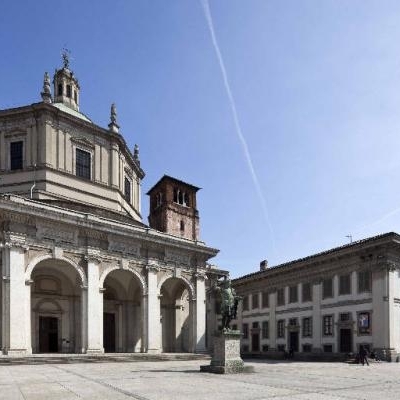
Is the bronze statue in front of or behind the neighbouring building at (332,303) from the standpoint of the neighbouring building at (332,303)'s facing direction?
in front

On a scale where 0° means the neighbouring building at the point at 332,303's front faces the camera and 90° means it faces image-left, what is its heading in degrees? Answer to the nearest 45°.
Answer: approximately 45°

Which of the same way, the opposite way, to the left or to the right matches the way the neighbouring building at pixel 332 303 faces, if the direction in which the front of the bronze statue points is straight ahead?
to the right

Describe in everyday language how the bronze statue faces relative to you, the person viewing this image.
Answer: facing the viewer and to the right of the viewer

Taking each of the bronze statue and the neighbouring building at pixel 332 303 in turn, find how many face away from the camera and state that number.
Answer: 0
